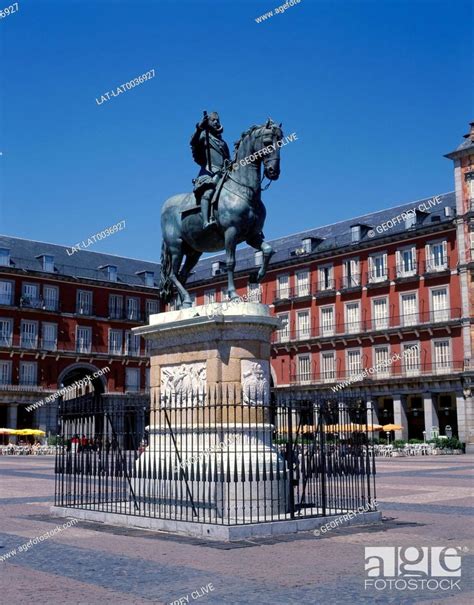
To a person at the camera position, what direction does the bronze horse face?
facing the viewer and to the right of the viewer
